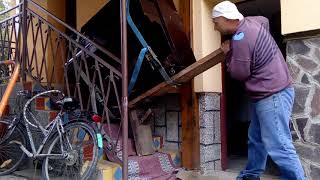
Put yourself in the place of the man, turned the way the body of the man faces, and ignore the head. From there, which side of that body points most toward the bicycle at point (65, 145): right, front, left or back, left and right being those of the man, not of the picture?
front

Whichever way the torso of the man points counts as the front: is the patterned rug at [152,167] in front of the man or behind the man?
in front

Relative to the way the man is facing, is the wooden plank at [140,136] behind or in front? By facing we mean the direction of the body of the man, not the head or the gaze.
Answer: in front

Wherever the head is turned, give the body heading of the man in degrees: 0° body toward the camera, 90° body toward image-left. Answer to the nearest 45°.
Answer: approximately 90°

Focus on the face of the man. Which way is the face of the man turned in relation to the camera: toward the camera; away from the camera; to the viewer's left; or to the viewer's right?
to the viewer's left
